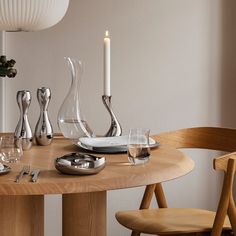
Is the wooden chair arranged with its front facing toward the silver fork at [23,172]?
yes

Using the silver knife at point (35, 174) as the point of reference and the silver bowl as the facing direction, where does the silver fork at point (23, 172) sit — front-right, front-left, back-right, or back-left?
back-left

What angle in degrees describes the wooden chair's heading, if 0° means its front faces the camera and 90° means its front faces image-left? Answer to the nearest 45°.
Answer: approximately 45°

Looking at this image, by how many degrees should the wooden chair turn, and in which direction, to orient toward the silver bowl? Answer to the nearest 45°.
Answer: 0° — it already faces it

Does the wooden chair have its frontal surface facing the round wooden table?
yes

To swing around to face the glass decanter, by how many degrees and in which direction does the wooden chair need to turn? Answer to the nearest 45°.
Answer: approximately 45° to its right
